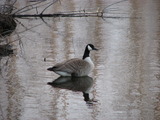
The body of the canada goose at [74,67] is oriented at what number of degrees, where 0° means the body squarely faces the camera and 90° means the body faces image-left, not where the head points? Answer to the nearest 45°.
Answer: approximately 270°
